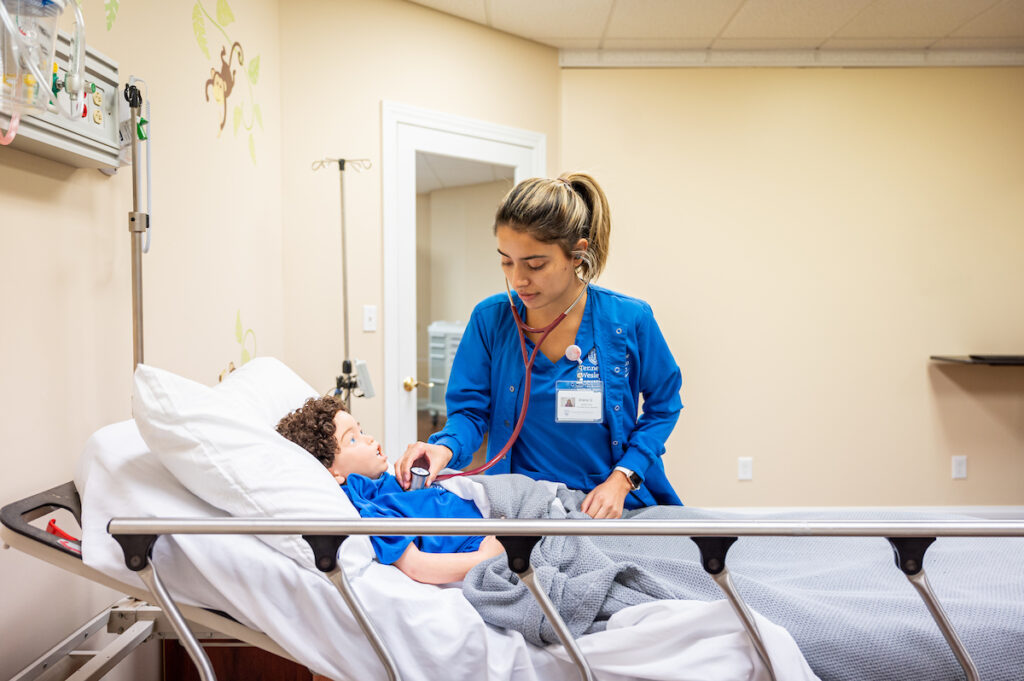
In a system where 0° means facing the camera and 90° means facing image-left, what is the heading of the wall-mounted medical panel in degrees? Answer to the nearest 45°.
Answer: approximately 315°

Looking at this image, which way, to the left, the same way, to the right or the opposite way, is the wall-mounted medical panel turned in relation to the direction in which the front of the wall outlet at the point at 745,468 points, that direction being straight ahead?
to the left

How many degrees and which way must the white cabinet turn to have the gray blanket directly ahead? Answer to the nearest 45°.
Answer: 0° — it already faces it

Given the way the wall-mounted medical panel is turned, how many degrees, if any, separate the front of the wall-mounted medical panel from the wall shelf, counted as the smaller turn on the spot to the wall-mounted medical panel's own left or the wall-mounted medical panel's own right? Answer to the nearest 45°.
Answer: approximately 45° to the wall-mounted medical panel's own left

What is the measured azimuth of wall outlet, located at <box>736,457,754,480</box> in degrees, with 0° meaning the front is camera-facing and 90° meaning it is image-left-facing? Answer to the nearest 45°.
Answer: approximately 0°

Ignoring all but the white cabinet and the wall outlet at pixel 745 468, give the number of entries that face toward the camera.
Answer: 2

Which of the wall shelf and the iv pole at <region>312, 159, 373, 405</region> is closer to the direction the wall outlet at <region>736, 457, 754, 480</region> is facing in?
the iv pole

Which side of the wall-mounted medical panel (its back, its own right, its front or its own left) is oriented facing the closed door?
left

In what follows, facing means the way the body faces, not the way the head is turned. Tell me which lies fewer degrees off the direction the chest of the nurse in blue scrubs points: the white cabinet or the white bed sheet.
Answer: the white bed sheet
